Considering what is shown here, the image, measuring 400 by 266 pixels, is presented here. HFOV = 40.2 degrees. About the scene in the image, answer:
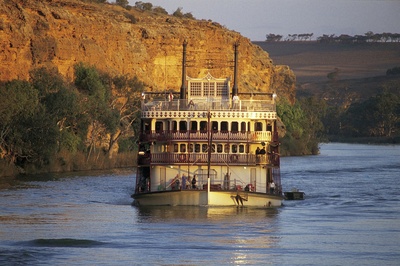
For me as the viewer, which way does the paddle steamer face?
facing the viewer
